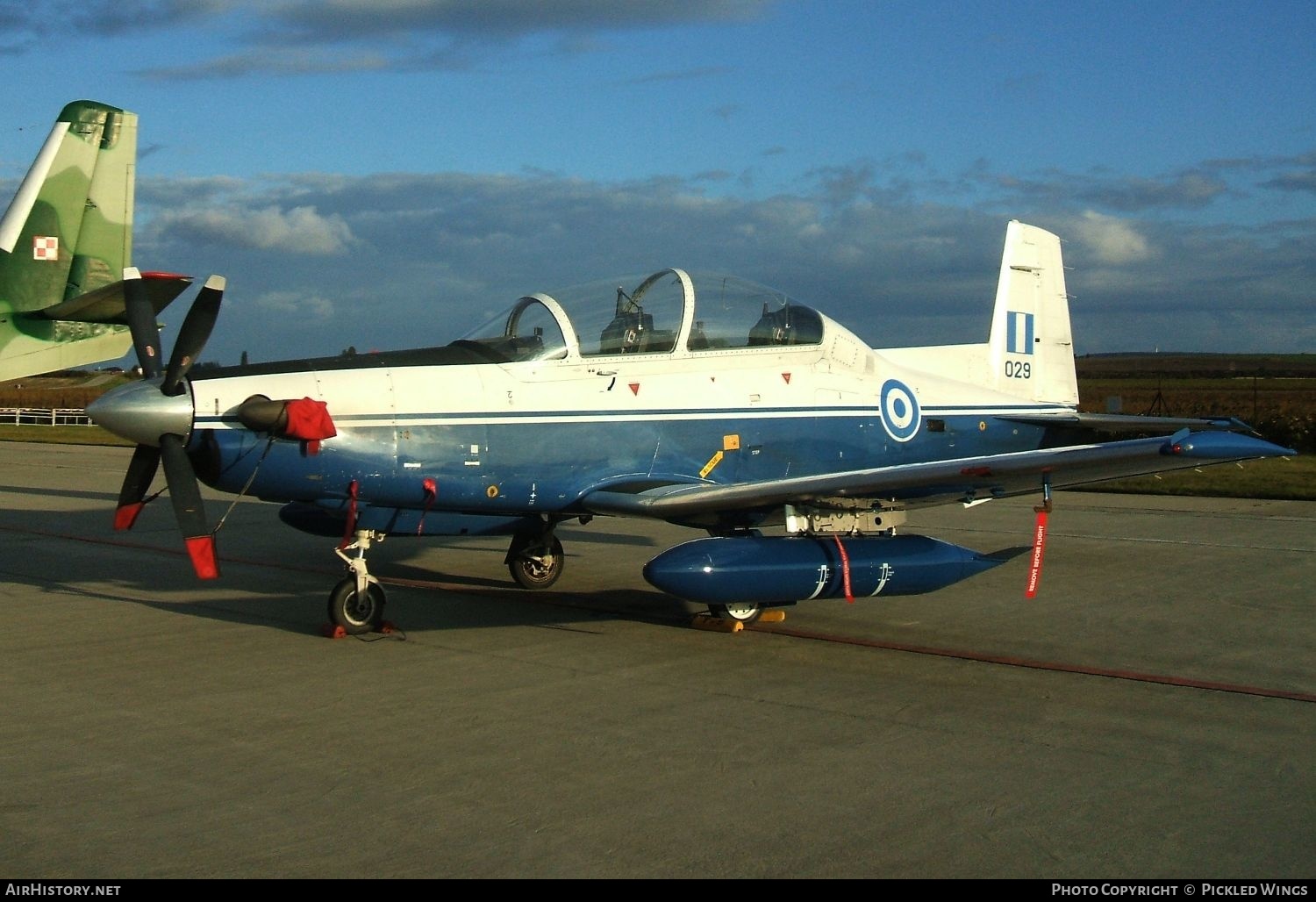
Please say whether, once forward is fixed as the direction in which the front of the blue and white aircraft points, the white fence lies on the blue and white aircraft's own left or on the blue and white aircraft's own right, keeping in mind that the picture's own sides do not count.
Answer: on the blue and white aircraft's own right

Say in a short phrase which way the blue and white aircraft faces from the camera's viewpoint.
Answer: facing the viewer and to the left of the viewer
